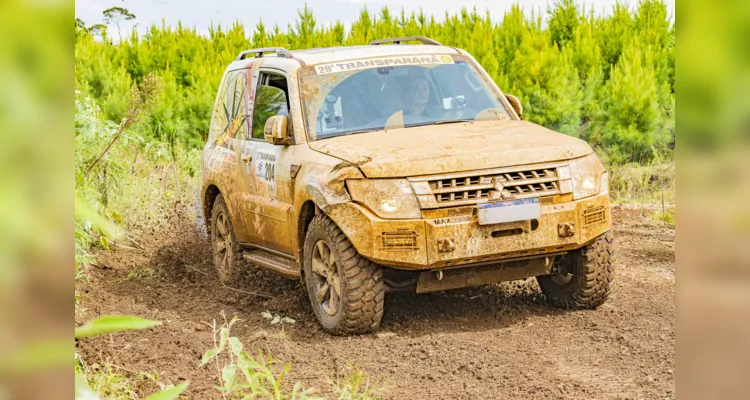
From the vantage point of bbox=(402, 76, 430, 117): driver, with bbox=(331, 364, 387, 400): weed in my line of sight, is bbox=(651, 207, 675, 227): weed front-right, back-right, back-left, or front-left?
back-left

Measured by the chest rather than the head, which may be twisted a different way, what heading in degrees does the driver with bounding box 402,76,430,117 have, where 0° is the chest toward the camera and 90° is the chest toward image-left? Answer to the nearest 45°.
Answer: approximately 315°

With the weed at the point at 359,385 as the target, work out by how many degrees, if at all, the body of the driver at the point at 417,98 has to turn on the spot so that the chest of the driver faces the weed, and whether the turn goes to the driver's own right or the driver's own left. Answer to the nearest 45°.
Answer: approximately 45° to the driver's own right

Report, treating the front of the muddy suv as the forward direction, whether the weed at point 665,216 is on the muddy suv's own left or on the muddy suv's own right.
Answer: on the muddy suv's own left

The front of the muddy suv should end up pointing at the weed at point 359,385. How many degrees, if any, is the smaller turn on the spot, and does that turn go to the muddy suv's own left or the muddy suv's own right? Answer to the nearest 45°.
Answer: approximately 45° to the muddy suv's own right
